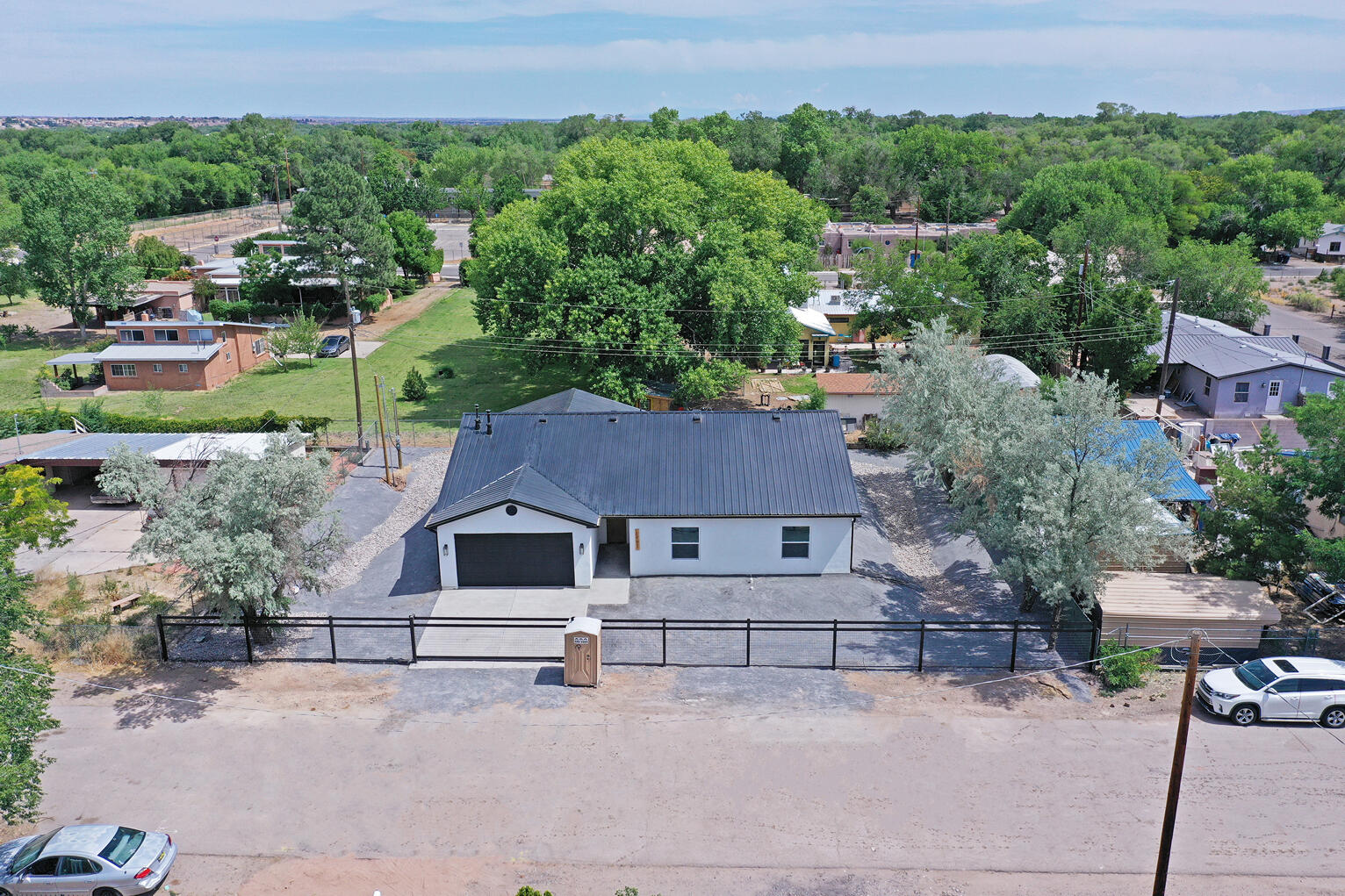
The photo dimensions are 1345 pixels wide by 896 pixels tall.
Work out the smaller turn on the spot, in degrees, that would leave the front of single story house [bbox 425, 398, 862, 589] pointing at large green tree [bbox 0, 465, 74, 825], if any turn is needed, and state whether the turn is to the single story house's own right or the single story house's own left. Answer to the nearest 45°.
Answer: approximately 45° to the single story house's own right

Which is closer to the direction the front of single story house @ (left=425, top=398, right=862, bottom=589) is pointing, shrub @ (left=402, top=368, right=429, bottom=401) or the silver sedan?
the silver sedan

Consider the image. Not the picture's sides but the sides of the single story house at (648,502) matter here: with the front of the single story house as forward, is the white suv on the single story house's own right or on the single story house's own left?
on the single story house's own left

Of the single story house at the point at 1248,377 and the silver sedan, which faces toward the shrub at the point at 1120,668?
the single story house

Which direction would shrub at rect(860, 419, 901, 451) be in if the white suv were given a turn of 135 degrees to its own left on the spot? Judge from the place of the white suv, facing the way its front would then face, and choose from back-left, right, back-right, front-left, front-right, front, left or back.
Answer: back-left

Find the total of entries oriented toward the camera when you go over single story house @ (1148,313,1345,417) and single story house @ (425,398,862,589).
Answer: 2

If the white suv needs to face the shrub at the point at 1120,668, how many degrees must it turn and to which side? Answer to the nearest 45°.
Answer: approximately 45° to its right

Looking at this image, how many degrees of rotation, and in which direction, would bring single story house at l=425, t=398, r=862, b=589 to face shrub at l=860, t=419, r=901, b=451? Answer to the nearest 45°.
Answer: approximately 135° to its left

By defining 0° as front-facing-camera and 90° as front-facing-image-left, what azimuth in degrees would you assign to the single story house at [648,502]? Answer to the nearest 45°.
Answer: approximately 0°

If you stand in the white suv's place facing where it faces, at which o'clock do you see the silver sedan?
The silver sedan is roughly at 12 o'clock from the white suv.

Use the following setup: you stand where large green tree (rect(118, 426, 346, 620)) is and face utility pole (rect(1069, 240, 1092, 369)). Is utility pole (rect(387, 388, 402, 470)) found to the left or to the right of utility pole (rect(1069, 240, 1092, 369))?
left

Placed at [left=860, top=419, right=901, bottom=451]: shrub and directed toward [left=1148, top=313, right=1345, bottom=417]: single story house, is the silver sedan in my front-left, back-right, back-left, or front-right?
back-right

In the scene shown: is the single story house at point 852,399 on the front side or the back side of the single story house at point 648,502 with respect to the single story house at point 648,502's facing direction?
on the back side
